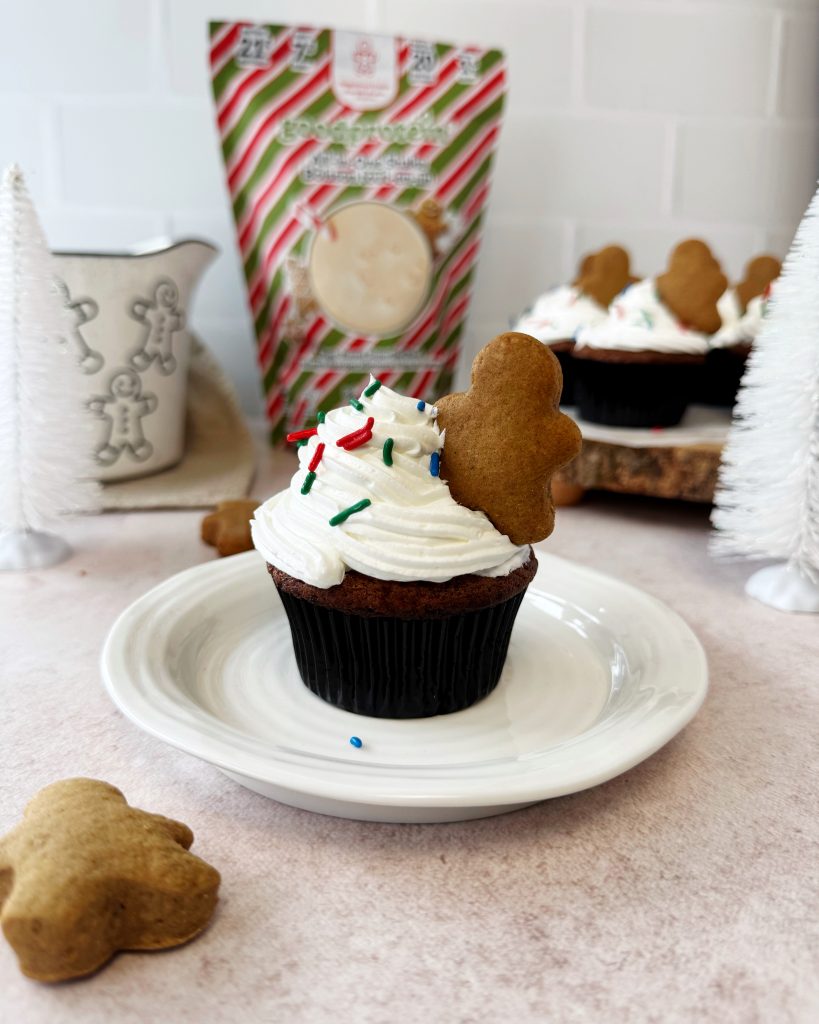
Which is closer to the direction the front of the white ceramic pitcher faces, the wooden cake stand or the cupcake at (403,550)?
the wooden cake stand

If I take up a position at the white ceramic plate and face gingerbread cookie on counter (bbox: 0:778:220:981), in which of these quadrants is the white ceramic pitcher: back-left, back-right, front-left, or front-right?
back-right

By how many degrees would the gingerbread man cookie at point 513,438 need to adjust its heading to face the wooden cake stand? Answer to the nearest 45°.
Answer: approximately 180°

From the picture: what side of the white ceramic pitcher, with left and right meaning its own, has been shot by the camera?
right

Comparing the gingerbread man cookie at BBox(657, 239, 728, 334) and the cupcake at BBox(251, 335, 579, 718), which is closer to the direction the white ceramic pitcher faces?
the gingerbread man cookie

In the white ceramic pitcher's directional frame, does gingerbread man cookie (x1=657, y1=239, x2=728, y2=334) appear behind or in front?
in front

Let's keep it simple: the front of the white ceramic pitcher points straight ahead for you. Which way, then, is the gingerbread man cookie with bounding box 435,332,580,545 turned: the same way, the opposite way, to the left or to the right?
to the right

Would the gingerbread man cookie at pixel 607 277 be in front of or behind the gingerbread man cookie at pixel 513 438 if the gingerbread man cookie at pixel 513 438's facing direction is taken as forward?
behind

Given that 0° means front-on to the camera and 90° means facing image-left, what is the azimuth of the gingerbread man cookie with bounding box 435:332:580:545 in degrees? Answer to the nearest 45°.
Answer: approximately 0°
